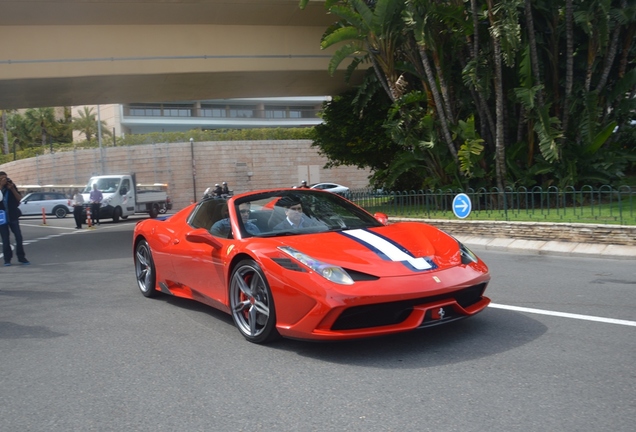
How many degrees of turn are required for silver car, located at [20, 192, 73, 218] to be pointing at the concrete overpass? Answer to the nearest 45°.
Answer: approximately 90° to its left

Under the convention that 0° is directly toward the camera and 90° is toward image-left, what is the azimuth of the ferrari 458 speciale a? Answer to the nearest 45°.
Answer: approximately 315°

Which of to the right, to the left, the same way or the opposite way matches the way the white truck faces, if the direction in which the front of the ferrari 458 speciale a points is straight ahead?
to the right

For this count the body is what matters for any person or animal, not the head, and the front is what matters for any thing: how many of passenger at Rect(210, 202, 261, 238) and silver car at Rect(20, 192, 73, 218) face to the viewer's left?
1

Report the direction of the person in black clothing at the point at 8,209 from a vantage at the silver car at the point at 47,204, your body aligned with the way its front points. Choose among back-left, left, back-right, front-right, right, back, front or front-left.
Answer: left

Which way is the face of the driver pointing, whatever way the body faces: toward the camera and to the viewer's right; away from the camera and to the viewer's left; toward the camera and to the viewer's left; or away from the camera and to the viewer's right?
toward the camera and to the viewer's right

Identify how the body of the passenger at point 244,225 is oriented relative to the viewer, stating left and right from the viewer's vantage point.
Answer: facing the viewer and to the right of the viewer

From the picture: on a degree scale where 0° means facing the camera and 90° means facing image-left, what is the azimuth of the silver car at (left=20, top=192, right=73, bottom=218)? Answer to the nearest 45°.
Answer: approximately 90°

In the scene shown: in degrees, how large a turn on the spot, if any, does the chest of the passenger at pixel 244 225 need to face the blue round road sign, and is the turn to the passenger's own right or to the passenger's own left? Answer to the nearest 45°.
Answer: approximately 90° to the passenger's own left

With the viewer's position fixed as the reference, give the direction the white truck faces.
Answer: facing the viewer and to the left of the viewer

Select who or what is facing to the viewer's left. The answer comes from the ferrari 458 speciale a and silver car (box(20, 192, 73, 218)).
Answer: the silver car

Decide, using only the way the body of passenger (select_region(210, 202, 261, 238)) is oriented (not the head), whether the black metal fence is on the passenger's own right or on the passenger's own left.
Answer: on the passenger's own left

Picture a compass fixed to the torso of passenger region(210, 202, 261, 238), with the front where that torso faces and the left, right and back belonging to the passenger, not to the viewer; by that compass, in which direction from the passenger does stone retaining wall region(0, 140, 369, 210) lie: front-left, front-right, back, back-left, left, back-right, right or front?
back-left

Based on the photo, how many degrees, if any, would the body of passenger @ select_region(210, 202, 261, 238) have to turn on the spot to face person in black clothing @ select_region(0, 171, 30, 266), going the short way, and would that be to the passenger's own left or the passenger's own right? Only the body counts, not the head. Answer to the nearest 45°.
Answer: approximately 180°
